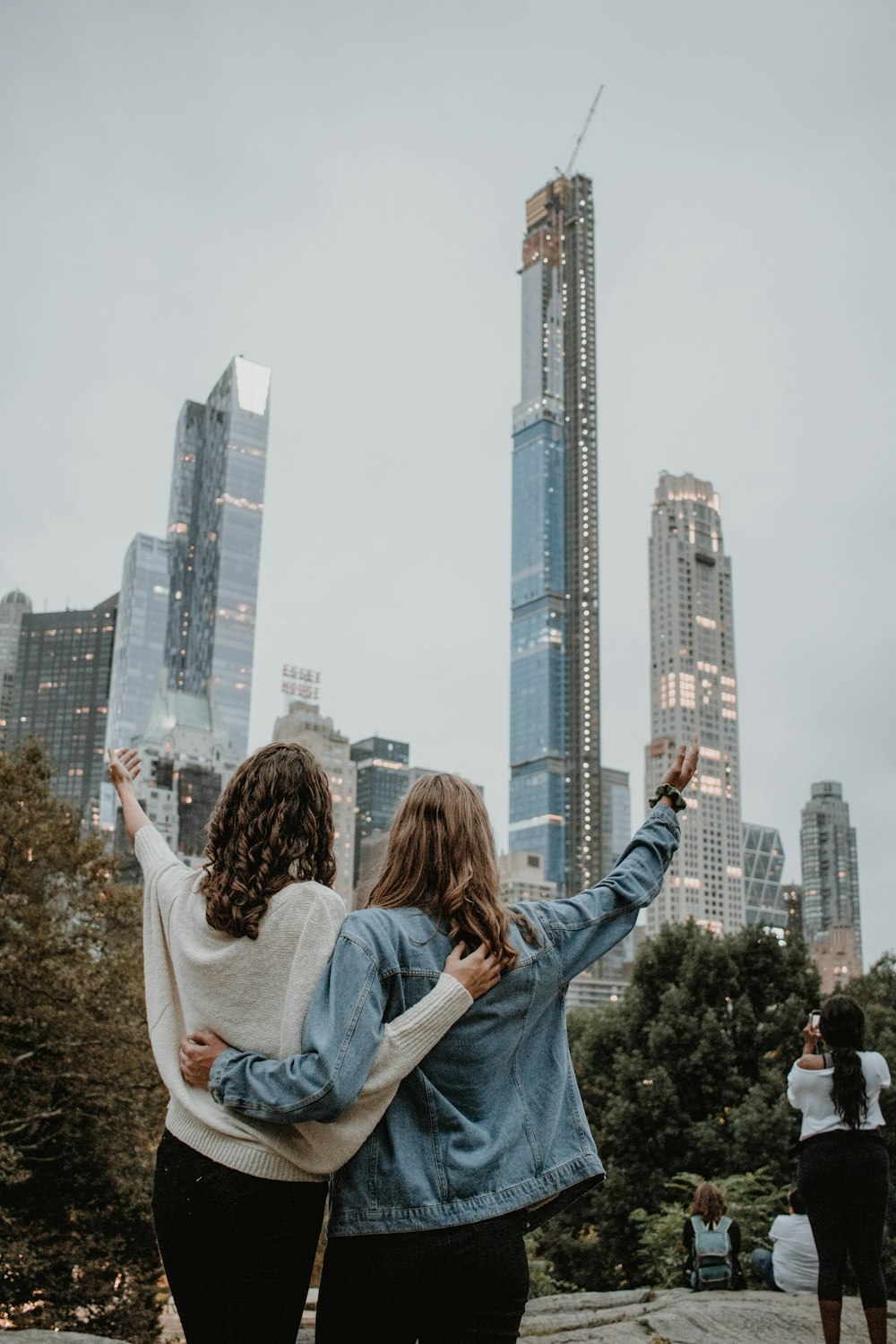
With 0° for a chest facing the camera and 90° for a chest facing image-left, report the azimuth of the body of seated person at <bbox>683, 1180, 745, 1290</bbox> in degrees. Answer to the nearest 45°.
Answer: approximately 180°

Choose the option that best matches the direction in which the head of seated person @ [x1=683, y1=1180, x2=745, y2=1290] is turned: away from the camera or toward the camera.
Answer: away from the camera

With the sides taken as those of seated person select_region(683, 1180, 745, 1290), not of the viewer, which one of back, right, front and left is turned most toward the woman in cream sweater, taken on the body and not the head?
back

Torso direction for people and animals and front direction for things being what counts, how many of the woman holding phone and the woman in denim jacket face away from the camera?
2

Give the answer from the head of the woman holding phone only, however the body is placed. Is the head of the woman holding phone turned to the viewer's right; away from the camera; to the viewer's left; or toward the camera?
away from the camera

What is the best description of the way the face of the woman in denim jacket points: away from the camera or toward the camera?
away from the camera

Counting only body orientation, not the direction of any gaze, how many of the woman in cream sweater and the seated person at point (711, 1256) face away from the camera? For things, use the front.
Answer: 2

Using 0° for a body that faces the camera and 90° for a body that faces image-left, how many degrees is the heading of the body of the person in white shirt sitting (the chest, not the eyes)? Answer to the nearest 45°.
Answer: approximately 135°

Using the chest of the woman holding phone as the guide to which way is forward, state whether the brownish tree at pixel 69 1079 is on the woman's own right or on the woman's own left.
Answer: on the woman's own left

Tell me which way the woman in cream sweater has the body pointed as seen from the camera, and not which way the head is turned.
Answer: away from the camera

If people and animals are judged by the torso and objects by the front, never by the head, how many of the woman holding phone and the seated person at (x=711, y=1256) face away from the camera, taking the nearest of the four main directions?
2

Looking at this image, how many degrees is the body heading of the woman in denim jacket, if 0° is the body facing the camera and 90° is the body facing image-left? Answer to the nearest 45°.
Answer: approximately 180°

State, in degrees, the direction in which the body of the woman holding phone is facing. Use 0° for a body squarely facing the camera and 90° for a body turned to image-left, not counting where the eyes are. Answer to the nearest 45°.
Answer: approximately 180°

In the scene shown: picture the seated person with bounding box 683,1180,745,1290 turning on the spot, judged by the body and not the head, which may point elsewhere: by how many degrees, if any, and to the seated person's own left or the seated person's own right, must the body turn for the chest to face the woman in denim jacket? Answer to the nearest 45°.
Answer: approximately 180°
